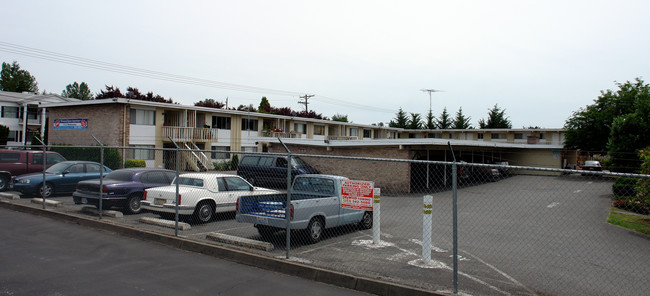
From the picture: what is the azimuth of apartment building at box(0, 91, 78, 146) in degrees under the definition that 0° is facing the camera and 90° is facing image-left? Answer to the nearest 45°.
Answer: approximately 315°

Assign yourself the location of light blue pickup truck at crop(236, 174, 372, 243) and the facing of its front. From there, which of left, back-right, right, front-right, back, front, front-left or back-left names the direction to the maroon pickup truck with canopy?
left

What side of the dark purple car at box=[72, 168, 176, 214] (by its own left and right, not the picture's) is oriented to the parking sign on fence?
right

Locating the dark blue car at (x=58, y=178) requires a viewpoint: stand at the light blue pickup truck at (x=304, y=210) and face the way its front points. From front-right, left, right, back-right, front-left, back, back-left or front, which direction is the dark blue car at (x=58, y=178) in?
left

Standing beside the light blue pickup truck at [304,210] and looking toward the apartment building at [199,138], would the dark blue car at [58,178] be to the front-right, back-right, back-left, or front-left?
front-left

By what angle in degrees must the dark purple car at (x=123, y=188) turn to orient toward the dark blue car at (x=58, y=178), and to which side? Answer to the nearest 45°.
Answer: approximately 90° to its left

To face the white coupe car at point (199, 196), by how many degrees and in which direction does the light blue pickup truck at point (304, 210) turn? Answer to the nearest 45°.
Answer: approximately 90° to its left

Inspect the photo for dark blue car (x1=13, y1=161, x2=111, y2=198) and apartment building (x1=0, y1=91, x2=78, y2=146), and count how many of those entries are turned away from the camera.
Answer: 0

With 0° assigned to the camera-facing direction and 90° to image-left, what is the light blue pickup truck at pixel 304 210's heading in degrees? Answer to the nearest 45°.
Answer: approximately 225°

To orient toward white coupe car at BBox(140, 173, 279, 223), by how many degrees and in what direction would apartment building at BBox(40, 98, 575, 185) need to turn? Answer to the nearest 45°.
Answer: approximately 45° to its right

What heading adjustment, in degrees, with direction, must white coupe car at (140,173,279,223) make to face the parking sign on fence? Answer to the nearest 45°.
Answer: approximately 90° to its right

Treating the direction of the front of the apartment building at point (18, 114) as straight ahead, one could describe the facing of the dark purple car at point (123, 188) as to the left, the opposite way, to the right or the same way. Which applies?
to the left

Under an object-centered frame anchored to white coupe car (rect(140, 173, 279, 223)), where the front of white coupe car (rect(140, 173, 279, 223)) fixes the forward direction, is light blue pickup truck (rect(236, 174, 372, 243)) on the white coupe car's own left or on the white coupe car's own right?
on the white coupe car's own right

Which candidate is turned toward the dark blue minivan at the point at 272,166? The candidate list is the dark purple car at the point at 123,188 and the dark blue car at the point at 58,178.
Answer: the dark purple car at the point at 123,188

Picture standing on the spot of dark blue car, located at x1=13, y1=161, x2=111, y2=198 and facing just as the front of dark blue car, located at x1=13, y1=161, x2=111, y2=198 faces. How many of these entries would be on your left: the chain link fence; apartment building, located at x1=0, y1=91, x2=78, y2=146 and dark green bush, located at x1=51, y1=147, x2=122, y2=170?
1

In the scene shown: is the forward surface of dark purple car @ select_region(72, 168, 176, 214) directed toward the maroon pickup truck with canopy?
no

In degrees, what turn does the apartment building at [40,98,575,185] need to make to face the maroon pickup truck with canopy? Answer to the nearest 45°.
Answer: approximately 45° to its right

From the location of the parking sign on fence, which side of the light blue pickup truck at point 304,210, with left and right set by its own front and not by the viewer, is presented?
right
